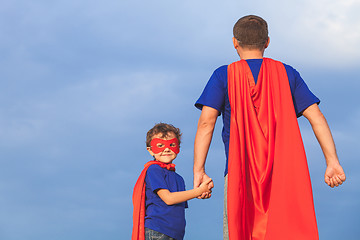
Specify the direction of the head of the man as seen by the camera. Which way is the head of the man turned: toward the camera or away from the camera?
away from the camera

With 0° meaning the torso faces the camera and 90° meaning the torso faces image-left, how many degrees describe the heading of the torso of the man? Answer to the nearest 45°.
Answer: approximately 180°

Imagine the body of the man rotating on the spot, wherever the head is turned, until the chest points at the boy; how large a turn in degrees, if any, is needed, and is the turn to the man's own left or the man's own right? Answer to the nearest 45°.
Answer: approximately 45° to the man's own left
